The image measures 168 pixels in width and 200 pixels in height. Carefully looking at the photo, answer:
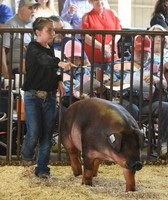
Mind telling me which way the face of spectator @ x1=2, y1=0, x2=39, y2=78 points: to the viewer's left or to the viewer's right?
to the viewer's right

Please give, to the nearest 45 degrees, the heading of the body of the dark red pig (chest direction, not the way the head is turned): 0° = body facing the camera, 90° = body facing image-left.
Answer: approximately 315°

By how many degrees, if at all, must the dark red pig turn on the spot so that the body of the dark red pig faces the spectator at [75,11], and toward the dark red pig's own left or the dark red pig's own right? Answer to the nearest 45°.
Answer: approximately 135° to the dark red pig's own left

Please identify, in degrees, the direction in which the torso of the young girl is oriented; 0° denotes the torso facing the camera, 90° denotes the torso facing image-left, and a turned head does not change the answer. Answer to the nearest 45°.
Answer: approximately 315°

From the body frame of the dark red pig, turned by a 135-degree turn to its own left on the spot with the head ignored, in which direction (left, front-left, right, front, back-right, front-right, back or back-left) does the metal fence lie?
front
